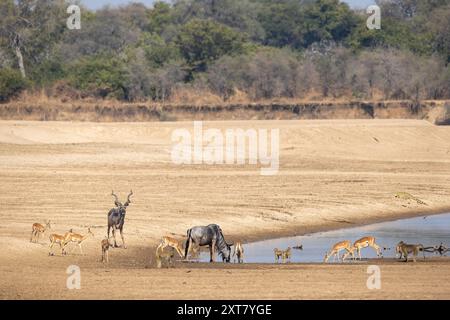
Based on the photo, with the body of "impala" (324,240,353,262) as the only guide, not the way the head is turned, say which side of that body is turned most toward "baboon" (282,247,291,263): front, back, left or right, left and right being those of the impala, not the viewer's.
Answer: front

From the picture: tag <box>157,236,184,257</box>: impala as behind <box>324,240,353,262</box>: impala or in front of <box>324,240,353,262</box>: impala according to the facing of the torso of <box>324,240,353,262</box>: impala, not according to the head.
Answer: in front

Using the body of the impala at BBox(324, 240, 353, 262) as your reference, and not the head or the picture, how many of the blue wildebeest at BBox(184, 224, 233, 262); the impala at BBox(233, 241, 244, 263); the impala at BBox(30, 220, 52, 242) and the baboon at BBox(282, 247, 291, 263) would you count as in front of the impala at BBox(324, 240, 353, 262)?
4

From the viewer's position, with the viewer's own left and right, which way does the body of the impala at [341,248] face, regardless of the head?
facing to the left of the viewer

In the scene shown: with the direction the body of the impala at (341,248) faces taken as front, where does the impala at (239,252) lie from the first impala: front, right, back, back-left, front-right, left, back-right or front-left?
front

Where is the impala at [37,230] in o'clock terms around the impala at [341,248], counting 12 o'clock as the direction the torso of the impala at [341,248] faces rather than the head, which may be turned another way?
the impala at [37,230] is roughly at 12 o'clock from the impala at [341,248].

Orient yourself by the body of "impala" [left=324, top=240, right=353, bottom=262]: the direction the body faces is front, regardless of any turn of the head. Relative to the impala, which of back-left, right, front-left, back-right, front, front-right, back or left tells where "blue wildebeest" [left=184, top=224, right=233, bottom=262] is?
front

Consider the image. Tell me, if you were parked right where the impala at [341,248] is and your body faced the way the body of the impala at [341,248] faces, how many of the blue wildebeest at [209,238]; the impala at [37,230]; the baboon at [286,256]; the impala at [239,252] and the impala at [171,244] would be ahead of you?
5

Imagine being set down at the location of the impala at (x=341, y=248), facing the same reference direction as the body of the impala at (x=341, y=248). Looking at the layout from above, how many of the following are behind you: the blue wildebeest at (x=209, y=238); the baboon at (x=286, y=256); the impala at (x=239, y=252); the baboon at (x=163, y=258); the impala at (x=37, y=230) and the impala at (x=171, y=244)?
0

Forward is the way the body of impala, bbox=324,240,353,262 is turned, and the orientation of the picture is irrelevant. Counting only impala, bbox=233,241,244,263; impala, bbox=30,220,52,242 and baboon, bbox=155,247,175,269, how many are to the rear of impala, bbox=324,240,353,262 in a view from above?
0

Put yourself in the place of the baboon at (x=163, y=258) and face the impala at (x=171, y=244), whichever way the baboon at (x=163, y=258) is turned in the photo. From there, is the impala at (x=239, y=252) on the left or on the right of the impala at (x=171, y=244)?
right
